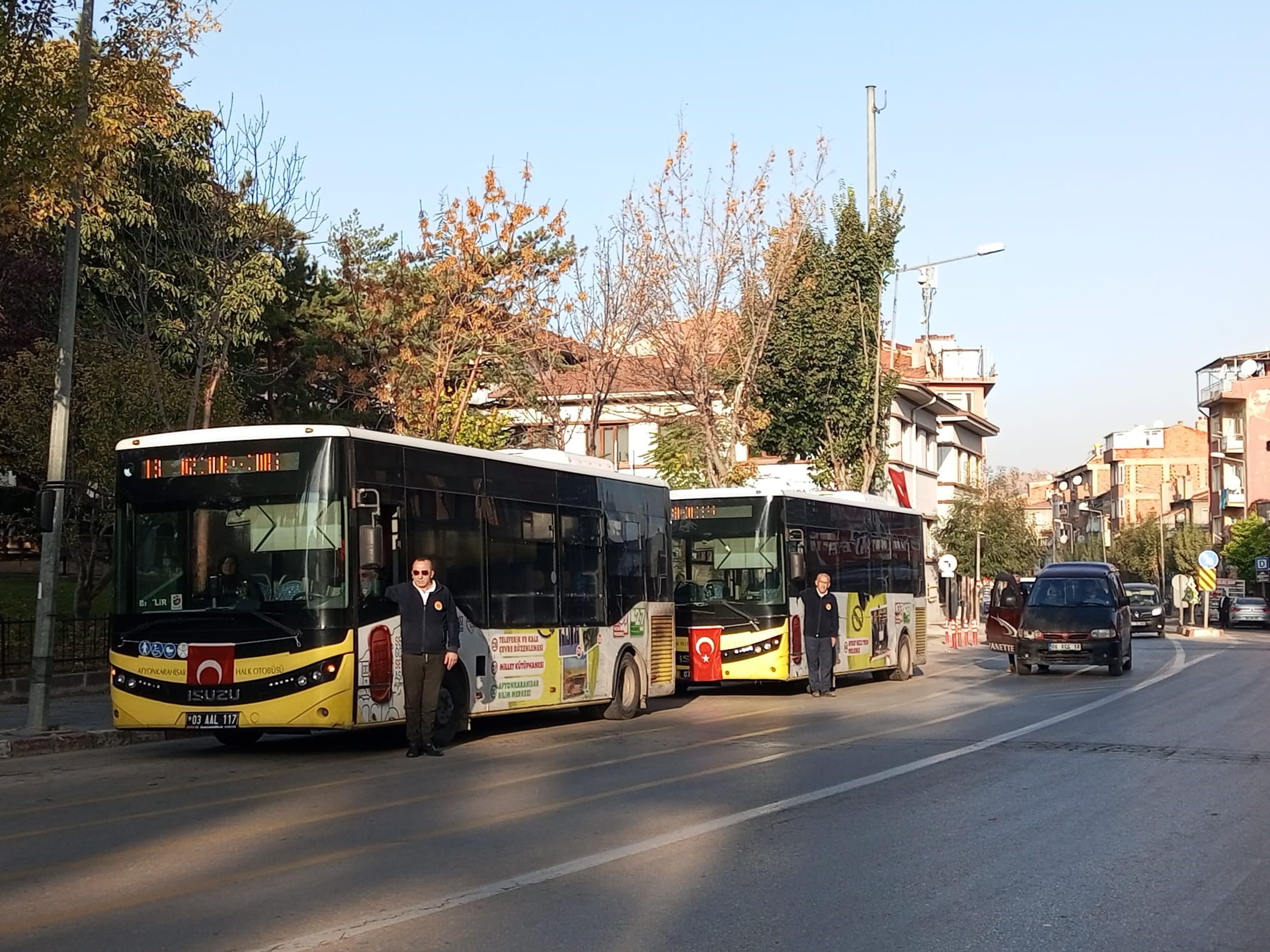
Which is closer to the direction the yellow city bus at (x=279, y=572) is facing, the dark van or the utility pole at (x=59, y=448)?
the utility pole

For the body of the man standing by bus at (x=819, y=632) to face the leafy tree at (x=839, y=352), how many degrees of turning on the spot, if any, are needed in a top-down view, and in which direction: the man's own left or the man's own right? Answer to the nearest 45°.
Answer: approximately 180°

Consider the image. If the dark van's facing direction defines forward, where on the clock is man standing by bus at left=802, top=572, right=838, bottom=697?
The man standing by bus is roughly at 1 o'clock from the dark van.

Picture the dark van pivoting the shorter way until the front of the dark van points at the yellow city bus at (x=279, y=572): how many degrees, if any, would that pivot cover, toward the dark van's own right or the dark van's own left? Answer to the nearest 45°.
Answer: approximately 45° to the dark van's own right

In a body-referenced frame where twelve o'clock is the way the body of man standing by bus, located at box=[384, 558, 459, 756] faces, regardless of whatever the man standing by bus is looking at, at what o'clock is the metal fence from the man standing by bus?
The metal fence is roughly at 5 o'clock from the man standing by bus.

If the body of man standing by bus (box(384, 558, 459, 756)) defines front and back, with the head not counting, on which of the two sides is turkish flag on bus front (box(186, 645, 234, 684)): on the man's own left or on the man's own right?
on the man's own right

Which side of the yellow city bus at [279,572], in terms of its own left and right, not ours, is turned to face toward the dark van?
back

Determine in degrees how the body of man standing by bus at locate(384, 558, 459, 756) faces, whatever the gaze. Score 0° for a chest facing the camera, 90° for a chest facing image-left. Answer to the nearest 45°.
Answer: approximately 0°

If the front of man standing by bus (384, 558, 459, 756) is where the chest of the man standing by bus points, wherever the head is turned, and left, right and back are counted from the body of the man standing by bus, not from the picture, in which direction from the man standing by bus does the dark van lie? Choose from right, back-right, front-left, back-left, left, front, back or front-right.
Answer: back-left

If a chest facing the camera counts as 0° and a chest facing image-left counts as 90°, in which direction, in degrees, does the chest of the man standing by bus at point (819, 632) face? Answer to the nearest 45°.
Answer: approximately 0°

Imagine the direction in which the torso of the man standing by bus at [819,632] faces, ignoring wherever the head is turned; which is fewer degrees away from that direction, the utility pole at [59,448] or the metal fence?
the utility pole
